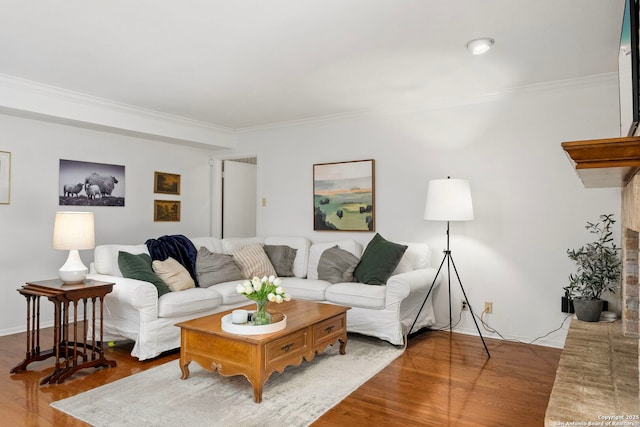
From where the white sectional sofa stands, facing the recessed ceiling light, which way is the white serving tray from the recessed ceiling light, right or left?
right

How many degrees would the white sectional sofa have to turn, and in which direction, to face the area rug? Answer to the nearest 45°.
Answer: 0° — it already faces it

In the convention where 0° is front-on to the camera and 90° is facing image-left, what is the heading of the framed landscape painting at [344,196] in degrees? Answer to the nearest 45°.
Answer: approximately 45°

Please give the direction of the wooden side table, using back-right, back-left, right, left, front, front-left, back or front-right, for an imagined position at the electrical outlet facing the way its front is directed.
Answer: front-right

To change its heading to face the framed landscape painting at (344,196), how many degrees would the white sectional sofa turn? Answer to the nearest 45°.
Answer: approximately 135° to its left

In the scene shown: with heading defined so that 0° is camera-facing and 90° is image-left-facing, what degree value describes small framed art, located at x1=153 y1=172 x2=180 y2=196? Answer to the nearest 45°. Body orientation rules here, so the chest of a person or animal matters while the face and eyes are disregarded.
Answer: approximately 315°

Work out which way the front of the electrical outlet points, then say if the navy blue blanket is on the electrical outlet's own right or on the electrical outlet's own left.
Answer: on the electrical outlet's own right

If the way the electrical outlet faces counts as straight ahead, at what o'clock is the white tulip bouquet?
The white tulip bouquet is roughly at 1 o'clock from the electrical outlet.

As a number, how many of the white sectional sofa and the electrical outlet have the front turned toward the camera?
2

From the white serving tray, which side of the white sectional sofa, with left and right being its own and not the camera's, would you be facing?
front

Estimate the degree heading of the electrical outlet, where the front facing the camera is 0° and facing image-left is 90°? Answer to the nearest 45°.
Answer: approximately 0°

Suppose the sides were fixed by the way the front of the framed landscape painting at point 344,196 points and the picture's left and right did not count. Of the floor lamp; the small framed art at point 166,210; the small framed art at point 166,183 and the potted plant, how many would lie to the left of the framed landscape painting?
2

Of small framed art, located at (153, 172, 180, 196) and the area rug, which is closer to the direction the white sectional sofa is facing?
the area rug

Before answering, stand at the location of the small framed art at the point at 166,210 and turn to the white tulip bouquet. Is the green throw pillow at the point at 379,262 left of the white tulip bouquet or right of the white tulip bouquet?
left

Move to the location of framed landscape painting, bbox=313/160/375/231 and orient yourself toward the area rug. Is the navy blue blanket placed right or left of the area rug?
right
